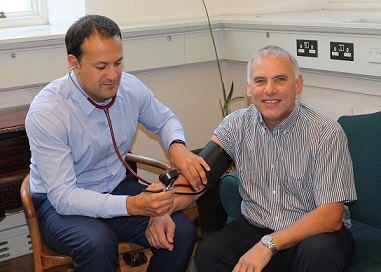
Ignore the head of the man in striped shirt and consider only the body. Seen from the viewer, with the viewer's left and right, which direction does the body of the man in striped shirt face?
facing the viewer

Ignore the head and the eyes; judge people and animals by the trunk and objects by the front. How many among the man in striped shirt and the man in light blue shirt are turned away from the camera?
0

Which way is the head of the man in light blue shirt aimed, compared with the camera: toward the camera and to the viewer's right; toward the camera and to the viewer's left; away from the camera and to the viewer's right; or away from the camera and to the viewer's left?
toward the camera and to the viewer's right

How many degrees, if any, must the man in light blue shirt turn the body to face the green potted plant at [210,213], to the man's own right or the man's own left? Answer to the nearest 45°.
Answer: approximately 90° to the man's own left

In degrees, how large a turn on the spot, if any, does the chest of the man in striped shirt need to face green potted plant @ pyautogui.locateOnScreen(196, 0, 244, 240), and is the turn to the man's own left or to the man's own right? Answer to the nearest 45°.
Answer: approximately 180°

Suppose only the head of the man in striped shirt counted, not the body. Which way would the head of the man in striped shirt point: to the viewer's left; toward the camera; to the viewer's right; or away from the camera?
toward the camera

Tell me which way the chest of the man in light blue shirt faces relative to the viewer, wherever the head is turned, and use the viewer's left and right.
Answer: facing the viewer and to the right of the viewer

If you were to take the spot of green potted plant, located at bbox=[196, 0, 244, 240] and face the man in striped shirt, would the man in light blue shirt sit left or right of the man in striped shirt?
right
